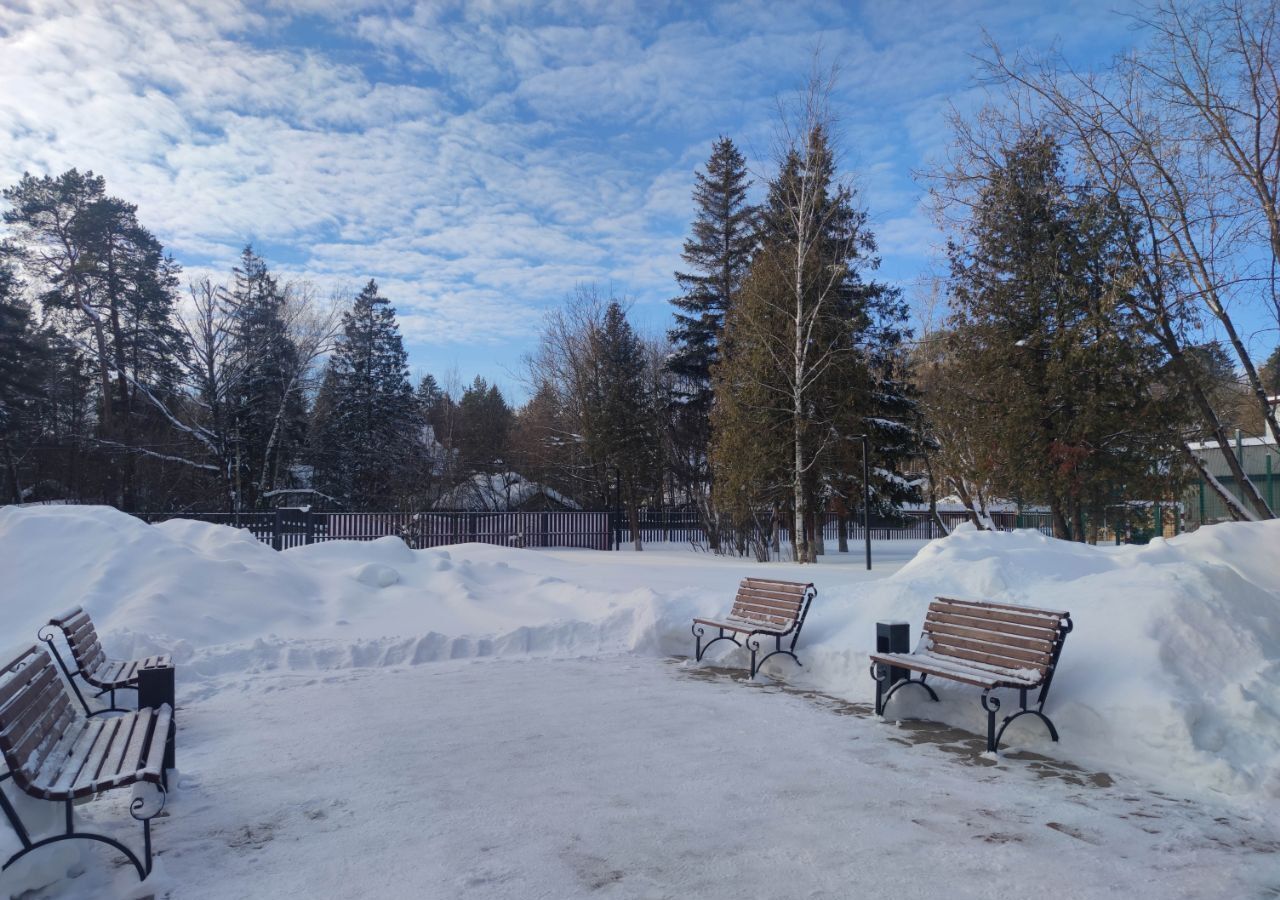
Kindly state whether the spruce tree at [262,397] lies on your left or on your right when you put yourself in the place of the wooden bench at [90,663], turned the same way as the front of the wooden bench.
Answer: on your left

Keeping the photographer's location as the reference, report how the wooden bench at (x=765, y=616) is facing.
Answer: facing the viewer and to the left of the viewer

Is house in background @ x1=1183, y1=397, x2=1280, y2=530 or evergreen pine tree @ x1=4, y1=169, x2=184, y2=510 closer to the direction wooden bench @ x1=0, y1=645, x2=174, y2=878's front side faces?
the house in background

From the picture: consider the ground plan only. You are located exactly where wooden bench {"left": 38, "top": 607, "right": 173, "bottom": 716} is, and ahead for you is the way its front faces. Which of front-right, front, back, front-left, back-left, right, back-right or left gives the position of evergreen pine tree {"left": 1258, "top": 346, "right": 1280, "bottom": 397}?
front-left

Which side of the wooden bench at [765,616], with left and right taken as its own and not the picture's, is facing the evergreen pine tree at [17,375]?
right

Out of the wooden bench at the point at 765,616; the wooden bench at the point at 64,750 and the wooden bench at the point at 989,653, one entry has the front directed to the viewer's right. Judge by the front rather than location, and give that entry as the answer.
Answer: the wooden bench at the point at 64,750

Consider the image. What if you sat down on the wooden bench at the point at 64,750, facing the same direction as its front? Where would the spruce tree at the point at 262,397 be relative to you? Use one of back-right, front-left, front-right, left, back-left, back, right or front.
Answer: left

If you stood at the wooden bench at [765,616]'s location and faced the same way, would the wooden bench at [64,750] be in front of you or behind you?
in front

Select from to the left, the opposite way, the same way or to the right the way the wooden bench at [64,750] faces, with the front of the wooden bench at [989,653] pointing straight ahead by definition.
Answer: the opposite way

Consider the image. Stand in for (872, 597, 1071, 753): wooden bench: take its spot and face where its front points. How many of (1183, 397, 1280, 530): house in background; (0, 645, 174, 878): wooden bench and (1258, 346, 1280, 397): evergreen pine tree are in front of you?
1

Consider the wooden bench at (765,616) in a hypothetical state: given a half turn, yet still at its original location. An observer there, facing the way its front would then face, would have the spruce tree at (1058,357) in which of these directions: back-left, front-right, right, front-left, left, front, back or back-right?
front

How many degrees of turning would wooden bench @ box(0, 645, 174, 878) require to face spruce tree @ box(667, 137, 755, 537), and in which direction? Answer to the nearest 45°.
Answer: approximately 45° to its left

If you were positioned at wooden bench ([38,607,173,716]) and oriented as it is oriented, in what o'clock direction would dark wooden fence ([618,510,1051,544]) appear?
The dark wooden fence is roughly at 9 o'clock from the wooden bench.

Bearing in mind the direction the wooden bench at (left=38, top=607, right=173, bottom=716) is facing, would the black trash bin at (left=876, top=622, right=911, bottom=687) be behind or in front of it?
in front

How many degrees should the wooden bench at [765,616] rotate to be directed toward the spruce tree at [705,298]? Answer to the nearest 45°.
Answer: approximately 135° to its right

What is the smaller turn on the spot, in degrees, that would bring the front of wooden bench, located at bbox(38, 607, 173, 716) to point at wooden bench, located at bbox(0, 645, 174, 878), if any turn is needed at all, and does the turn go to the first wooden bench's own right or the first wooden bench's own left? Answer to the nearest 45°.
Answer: approximately 45° to the first wooden bench's own right

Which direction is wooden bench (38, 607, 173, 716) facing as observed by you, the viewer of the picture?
facing the viewer and to the right of the viewer

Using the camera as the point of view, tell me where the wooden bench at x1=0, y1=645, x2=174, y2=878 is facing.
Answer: facing to the right of the viewer

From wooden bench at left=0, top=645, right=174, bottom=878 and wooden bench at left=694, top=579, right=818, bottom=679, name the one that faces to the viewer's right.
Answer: wooden bench at left=0, top=645, right=174, bottom=878
